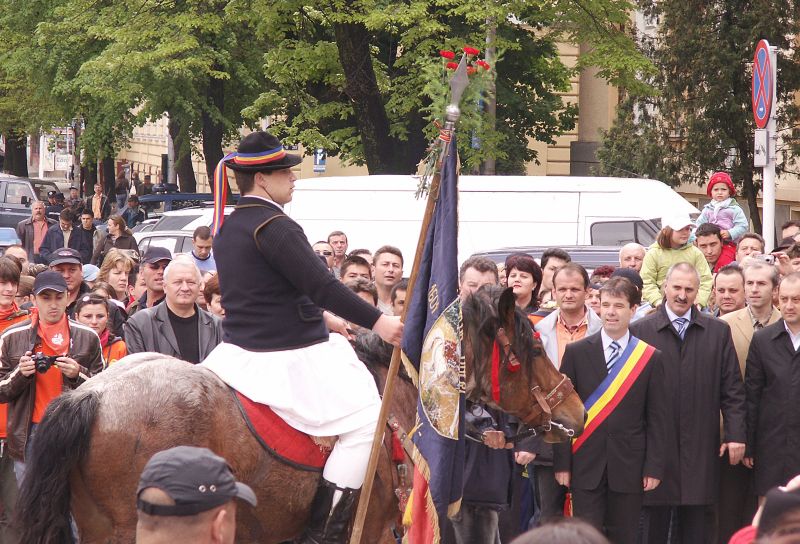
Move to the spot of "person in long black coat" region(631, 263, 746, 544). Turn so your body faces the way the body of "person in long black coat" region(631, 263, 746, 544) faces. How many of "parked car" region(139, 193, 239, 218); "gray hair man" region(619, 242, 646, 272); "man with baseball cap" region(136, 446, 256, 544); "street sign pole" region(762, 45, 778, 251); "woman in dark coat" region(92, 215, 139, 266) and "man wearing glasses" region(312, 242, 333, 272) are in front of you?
1

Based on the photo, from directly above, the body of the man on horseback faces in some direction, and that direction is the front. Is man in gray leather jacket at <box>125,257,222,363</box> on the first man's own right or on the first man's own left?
on the first man's own left

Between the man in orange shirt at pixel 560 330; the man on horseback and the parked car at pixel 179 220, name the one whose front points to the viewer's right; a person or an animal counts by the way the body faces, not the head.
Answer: the man on horseback

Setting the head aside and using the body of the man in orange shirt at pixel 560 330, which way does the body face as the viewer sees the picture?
toward the camera

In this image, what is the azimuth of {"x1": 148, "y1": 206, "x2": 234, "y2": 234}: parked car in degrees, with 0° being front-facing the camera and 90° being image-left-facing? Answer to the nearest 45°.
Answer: approximately 45°

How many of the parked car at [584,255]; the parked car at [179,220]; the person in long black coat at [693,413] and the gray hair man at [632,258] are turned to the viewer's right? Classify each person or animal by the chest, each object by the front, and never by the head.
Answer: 0

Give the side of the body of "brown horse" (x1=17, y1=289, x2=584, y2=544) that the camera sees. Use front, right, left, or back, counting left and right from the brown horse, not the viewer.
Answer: right

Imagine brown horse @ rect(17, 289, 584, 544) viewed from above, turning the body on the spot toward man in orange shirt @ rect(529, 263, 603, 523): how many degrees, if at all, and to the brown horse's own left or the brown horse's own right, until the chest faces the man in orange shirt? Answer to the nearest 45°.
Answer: approximately 45° to the brown horse's own left

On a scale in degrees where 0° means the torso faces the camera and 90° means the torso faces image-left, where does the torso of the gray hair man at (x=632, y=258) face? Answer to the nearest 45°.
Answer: approximately 0°

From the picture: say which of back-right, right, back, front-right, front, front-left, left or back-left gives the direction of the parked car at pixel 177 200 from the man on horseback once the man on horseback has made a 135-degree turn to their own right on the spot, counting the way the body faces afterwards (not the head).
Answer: back-right

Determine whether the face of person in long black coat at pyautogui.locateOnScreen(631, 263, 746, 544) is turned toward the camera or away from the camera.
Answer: toward the camera

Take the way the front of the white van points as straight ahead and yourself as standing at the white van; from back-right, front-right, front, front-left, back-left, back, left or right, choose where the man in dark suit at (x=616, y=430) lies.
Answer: right

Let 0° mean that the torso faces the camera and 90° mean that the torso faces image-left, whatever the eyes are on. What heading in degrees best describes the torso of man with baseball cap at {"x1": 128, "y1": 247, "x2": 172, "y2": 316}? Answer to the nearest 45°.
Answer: approximately 315°

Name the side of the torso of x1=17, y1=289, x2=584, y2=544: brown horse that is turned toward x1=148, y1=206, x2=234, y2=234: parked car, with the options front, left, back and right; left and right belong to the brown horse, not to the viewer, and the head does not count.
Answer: left

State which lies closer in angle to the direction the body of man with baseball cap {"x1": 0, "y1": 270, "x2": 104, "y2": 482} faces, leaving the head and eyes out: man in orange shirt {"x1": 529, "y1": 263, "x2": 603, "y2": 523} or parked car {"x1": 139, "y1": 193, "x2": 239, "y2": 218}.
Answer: the man in orange shirt
